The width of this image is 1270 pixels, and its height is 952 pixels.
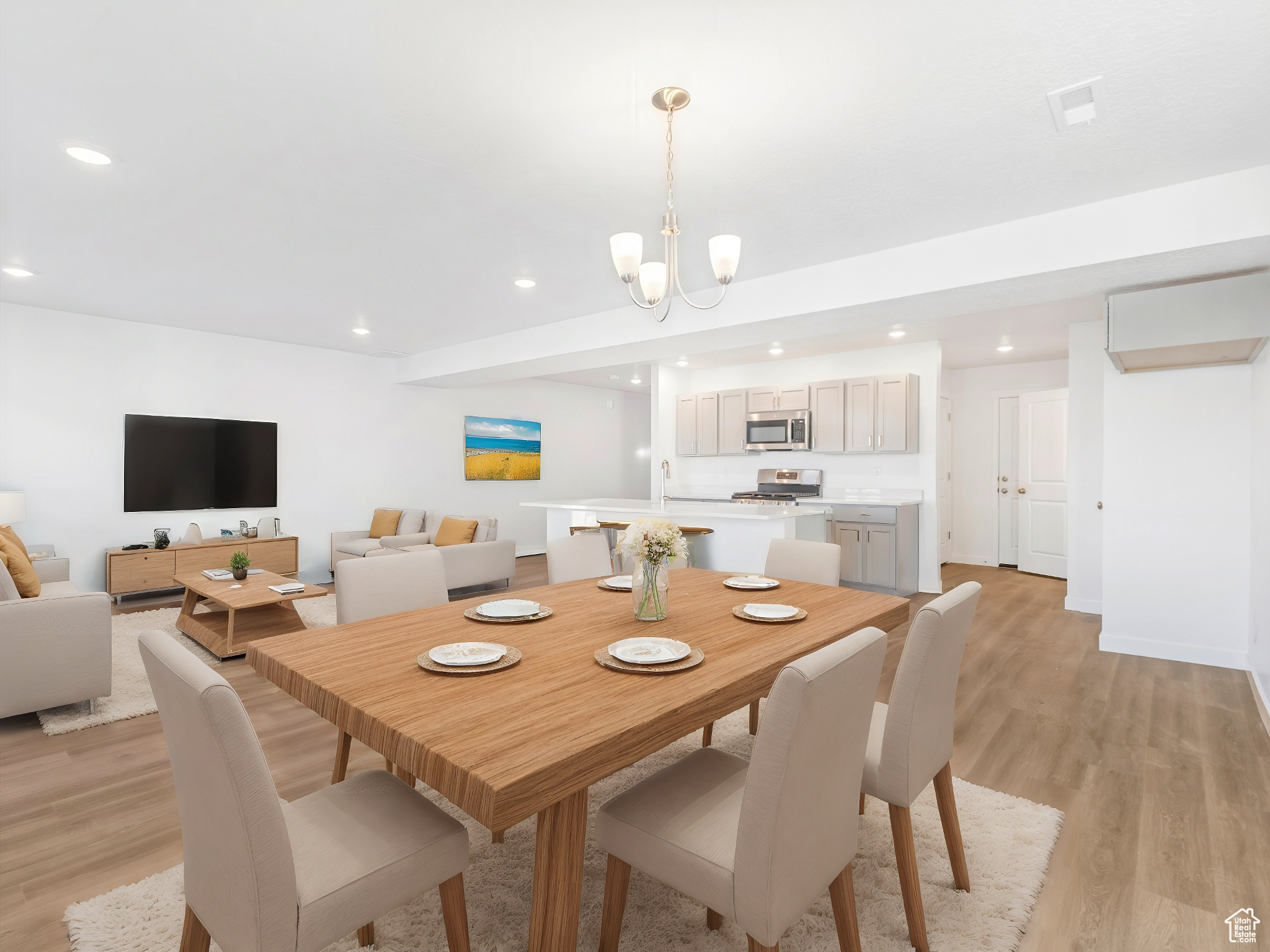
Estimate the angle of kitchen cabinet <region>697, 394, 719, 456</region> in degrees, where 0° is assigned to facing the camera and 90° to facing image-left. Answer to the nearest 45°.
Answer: approximately 0°

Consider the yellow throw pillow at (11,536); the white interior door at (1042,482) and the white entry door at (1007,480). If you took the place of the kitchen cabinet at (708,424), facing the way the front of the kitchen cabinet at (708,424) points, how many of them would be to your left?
2

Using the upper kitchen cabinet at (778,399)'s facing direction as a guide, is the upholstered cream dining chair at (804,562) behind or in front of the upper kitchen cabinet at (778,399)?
in front

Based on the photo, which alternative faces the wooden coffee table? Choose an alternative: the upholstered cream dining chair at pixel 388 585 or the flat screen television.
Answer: the flat screen television

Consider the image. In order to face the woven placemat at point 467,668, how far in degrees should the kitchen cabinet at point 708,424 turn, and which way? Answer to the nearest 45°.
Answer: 0° — it already faces it

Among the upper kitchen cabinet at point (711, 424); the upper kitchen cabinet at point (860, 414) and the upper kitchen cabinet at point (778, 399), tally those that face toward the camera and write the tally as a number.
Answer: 3

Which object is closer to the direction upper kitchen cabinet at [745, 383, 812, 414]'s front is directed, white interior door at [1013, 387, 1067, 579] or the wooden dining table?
the wooden dining table

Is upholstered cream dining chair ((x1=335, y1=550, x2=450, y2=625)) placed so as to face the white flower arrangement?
yes

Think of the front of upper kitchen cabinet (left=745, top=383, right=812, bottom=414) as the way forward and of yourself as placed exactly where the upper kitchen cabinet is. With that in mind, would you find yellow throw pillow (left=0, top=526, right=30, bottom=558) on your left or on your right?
on your right

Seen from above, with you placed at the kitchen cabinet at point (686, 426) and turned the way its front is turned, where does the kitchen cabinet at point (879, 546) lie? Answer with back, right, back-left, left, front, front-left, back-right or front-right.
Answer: front-left

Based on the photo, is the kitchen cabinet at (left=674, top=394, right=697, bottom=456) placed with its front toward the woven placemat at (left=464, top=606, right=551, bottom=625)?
yes

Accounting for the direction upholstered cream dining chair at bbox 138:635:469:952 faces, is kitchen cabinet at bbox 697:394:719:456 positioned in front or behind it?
in front

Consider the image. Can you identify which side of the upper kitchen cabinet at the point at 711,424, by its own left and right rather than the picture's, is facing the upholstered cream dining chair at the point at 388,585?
front

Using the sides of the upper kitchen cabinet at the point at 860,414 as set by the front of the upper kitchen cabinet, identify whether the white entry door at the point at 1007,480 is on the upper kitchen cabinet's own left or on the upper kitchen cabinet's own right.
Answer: on the upper kitchen cabinet's own left
